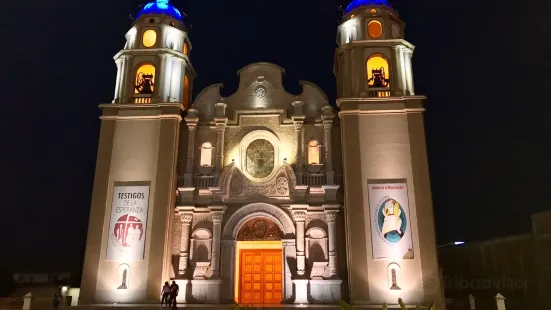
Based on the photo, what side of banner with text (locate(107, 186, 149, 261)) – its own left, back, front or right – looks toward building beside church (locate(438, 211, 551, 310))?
left

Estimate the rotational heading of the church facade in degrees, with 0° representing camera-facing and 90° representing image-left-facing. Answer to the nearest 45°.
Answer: approximately 0°
